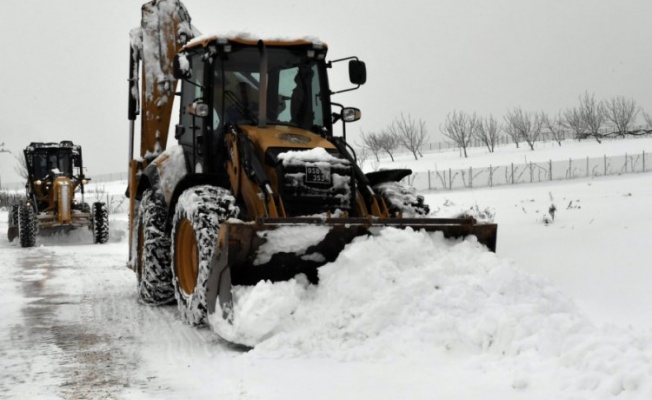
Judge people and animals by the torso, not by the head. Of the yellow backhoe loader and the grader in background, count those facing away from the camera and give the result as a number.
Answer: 0

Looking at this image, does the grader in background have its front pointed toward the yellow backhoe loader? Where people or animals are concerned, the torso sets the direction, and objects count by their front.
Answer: yes

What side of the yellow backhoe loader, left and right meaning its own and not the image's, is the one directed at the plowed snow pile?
front

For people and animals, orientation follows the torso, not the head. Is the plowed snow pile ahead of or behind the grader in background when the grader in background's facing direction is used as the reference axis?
ahead

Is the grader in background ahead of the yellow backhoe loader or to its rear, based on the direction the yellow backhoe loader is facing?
to the rear

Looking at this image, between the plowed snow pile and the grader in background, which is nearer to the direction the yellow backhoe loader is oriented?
the plowed snow pile

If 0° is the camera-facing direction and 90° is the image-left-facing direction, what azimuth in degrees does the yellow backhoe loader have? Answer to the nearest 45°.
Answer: approximately 315°
